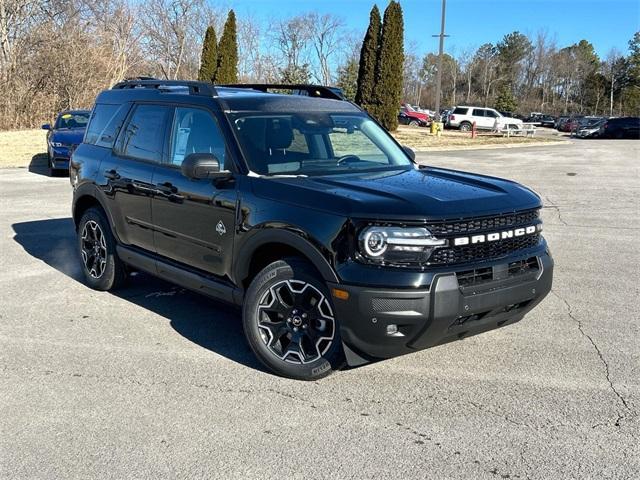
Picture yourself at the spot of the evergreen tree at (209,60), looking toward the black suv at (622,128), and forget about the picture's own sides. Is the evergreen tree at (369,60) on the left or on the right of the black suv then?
right

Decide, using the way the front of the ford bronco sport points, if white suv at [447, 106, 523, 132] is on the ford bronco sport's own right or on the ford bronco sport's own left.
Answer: on the ford bronco sport's own left

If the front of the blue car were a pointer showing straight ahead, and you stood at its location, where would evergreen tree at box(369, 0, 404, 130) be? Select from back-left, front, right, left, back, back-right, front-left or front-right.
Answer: back-left

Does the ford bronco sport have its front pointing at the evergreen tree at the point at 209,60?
no

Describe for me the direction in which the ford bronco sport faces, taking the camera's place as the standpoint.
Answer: facing the viewer and to the right of the viewer

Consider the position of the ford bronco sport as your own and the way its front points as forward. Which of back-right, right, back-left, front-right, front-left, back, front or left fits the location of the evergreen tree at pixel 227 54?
back-left

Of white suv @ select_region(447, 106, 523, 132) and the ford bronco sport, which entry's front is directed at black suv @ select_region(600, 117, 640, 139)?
the white suv

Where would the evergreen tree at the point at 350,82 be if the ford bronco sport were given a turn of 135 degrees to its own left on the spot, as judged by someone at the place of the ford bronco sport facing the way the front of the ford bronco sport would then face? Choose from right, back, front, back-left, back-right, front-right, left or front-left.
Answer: front

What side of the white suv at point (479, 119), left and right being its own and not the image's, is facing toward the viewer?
right

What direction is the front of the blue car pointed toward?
toward the camera

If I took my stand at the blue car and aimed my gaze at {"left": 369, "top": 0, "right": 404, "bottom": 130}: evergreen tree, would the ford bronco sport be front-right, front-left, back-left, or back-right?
back-right

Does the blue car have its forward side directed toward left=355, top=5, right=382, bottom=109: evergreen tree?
no

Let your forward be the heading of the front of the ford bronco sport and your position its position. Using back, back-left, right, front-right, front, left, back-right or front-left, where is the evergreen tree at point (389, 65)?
back-left

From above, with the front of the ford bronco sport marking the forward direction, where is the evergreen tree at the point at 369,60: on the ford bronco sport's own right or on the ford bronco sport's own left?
on the ford bronco sport's own left

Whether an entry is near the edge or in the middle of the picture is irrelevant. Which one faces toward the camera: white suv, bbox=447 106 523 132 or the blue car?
the blue car

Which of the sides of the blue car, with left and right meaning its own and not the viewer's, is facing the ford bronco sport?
front
